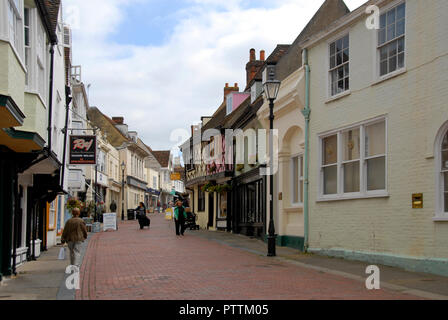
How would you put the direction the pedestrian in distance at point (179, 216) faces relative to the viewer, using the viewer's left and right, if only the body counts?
facing the viewer

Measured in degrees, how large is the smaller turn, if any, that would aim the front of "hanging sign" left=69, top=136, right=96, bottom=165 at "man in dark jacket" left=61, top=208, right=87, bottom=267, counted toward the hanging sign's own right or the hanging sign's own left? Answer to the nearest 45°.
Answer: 0° — it already faces them

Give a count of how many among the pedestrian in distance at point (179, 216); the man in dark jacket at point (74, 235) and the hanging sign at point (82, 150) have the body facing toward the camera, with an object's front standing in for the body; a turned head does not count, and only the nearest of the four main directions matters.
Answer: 2

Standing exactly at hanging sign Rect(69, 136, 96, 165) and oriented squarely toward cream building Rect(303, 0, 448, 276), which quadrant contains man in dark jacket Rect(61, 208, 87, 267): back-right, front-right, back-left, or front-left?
front-right

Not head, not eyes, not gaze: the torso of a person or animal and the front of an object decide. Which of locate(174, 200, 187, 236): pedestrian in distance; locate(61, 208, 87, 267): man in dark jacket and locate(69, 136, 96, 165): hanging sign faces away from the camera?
the man in dark jacket

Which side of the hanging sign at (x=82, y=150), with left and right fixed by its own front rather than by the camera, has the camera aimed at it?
front

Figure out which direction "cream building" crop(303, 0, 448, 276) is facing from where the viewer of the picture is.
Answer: facing the viewer and to the left of the viewer

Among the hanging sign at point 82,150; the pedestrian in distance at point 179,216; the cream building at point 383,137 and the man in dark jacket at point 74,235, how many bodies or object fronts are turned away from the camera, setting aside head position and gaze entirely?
1

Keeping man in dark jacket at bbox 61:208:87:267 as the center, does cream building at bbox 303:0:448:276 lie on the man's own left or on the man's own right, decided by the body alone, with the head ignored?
on the man's own right

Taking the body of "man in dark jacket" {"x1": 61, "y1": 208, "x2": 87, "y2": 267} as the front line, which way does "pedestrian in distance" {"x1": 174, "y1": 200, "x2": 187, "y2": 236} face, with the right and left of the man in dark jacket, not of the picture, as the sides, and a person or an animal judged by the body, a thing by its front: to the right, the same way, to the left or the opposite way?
the opposite way

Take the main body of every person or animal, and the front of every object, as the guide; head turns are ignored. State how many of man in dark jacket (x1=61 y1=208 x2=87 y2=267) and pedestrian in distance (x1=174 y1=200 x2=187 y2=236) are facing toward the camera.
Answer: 1

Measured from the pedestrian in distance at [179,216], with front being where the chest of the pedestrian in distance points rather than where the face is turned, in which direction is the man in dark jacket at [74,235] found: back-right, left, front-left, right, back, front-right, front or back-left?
front

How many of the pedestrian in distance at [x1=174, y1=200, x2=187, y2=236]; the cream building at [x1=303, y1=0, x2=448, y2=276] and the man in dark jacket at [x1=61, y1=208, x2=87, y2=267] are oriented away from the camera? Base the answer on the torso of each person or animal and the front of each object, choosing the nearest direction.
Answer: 1

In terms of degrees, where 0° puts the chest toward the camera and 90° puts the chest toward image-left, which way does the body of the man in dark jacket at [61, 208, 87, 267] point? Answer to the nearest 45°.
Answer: approximately 180°

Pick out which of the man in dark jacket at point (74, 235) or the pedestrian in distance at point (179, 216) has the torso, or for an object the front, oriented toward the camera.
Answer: the pedestrian in distance
